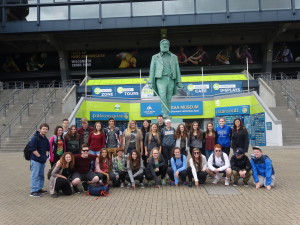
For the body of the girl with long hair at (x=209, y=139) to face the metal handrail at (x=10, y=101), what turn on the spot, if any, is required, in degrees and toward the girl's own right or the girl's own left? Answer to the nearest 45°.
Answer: approximately 135° to the girl's own right

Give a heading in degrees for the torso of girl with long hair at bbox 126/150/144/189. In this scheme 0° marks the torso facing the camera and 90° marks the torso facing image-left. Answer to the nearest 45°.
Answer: approximately 0°

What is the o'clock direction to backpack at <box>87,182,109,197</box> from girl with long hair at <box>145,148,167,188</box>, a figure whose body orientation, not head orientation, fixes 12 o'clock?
The backpack is roughly at 2 o'clock from the girl with long hair.

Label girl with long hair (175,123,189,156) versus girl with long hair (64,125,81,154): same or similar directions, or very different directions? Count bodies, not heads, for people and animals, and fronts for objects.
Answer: same or similar directions

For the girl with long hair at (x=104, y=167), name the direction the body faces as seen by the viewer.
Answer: toward the camera

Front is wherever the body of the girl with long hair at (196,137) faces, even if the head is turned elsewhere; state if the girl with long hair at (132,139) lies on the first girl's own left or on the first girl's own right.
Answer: on the first girl's own right

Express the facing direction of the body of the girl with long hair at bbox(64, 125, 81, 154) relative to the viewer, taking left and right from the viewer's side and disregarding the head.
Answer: facing the viewer

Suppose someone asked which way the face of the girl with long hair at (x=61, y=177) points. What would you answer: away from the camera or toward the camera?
toward the camera

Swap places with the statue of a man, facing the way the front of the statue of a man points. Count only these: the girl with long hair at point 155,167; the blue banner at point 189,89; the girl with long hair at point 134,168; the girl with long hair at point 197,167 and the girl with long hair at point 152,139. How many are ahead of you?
4

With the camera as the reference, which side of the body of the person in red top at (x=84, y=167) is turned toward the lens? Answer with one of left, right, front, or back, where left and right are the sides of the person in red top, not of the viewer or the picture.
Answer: front

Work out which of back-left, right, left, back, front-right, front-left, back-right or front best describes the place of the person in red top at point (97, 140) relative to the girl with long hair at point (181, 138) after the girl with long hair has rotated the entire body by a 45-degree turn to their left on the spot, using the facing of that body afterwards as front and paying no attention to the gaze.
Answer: back-right

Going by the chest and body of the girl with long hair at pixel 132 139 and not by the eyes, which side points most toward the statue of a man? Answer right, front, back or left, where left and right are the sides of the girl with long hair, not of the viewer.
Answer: back

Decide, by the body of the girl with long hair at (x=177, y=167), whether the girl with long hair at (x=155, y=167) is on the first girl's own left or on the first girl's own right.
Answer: on the first girl's own right

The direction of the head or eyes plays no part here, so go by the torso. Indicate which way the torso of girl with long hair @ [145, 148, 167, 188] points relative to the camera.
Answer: toward the camera

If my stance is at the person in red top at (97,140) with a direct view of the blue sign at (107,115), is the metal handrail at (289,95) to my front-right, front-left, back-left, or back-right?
front-right
